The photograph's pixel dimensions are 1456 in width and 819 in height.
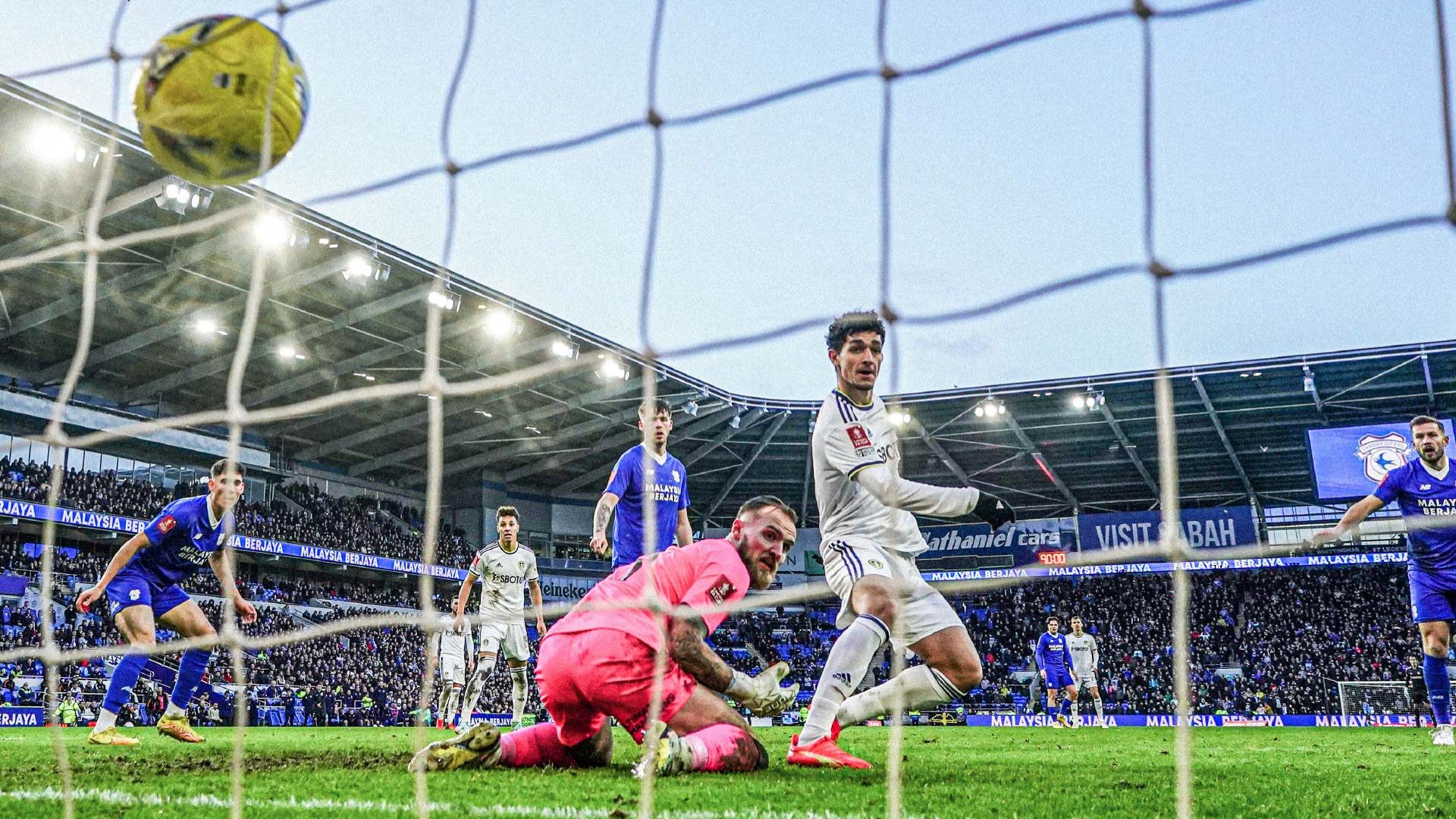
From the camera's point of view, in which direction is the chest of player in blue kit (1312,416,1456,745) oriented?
toward the camera

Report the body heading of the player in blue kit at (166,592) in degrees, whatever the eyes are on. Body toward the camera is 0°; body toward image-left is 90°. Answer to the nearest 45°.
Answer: approximately 315°

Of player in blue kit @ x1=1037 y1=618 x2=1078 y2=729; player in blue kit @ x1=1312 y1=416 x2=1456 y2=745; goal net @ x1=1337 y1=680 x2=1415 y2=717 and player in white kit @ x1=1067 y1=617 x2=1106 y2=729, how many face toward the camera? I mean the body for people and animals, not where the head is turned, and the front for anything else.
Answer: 4

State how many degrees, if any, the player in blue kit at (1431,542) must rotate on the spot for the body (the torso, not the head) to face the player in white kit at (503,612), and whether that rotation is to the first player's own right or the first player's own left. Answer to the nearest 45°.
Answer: approximately 90° to the first player's own right

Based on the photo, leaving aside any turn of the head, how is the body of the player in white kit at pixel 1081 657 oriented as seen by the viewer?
toward the camera

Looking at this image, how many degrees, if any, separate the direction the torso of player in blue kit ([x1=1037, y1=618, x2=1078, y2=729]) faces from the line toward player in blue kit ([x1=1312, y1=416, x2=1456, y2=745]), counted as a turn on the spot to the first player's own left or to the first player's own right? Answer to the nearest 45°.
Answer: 0° — they already face them

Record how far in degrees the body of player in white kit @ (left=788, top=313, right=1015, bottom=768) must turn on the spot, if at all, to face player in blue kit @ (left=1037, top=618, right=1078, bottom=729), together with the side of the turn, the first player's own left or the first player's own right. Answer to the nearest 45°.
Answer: approximately 135° to the first player's own left

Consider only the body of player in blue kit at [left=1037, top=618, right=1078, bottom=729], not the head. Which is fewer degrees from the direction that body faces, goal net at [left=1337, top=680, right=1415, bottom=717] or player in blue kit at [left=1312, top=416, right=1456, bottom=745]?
the player in blue kit

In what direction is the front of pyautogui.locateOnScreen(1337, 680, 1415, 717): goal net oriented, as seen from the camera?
facing the viewer

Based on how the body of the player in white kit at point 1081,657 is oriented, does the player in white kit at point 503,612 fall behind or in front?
in front

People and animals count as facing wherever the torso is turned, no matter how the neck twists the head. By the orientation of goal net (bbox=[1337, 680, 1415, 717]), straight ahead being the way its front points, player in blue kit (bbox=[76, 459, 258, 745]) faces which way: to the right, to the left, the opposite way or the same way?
to the left

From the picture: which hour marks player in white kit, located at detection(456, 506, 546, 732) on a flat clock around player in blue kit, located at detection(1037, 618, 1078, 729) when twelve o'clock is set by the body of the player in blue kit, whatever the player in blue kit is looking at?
The player in white kit is roughly at 1 o'clock from the player in blue kit.

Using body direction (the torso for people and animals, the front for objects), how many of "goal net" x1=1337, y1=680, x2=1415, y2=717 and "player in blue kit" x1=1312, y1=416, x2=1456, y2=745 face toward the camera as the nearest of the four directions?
2

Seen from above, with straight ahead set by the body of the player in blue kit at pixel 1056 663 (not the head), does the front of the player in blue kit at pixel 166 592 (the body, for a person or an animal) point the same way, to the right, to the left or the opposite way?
to the left
